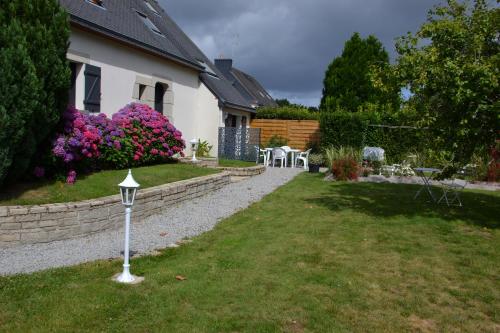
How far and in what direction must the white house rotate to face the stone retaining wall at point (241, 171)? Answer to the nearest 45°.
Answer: approximately 45° to its left

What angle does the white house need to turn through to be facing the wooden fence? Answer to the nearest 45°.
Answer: approximately 90° to its left

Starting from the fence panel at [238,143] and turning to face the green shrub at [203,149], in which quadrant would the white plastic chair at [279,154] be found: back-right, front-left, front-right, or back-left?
back-left

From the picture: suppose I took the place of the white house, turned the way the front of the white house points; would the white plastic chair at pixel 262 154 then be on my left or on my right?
on my left

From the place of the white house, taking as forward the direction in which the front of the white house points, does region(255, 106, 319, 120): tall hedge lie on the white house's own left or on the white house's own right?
on the white house's own left

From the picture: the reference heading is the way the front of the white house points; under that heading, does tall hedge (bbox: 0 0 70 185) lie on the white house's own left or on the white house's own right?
on the white house's own right

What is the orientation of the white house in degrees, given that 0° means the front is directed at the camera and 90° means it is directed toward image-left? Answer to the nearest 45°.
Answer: approximately 315°

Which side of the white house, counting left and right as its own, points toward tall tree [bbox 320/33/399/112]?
left
